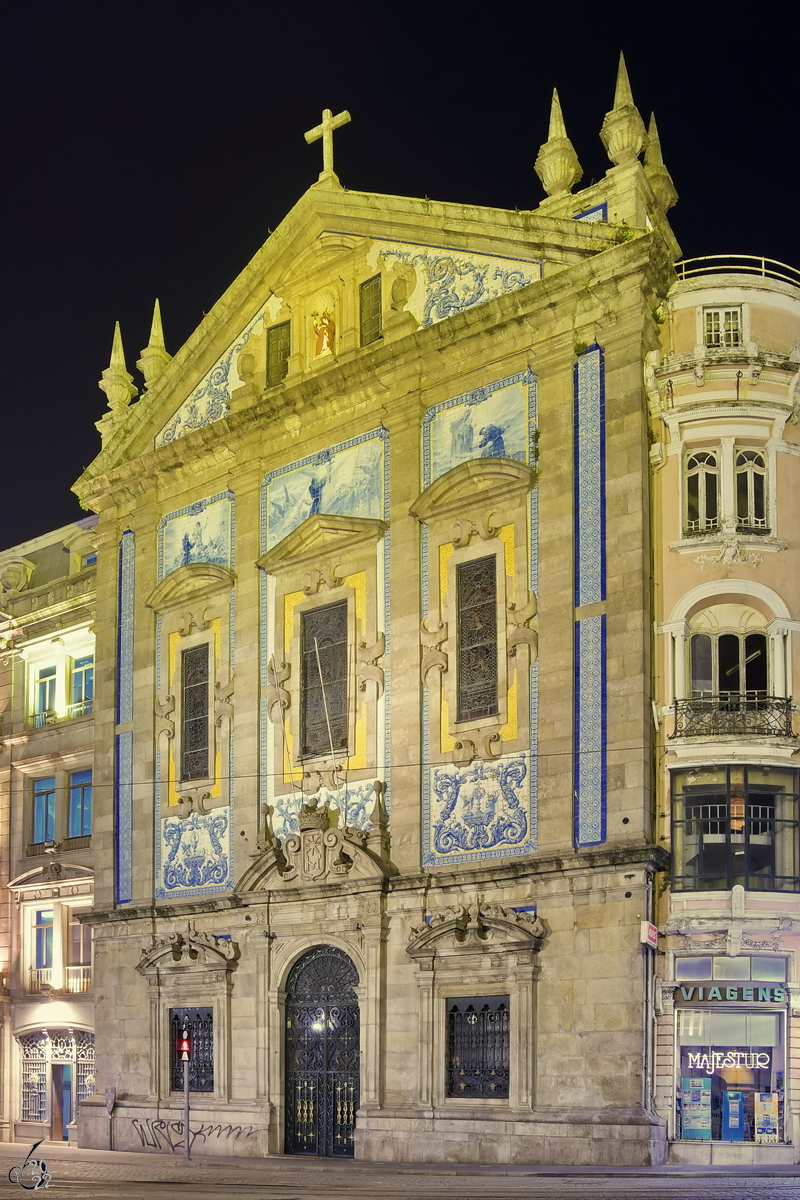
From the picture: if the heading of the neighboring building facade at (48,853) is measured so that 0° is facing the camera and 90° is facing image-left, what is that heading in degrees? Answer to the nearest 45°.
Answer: approximately 45°

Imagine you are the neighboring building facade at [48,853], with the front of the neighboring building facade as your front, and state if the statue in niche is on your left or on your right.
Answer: on your left

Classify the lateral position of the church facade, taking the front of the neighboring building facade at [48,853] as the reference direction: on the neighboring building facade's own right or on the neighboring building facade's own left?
on the neighboring building facade's own left

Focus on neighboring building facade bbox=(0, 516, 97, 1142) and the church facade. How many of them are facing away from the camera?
0

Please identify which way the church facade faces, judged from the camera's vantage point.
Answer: facing the viewer and to the left of the viewer

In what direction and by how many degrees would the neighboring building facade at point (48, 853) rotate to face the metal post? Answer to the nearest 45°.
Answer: approximately 45° to its left

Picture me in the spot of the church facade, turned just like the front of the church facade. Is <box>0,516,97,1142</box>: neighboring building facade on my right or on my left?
on my right
